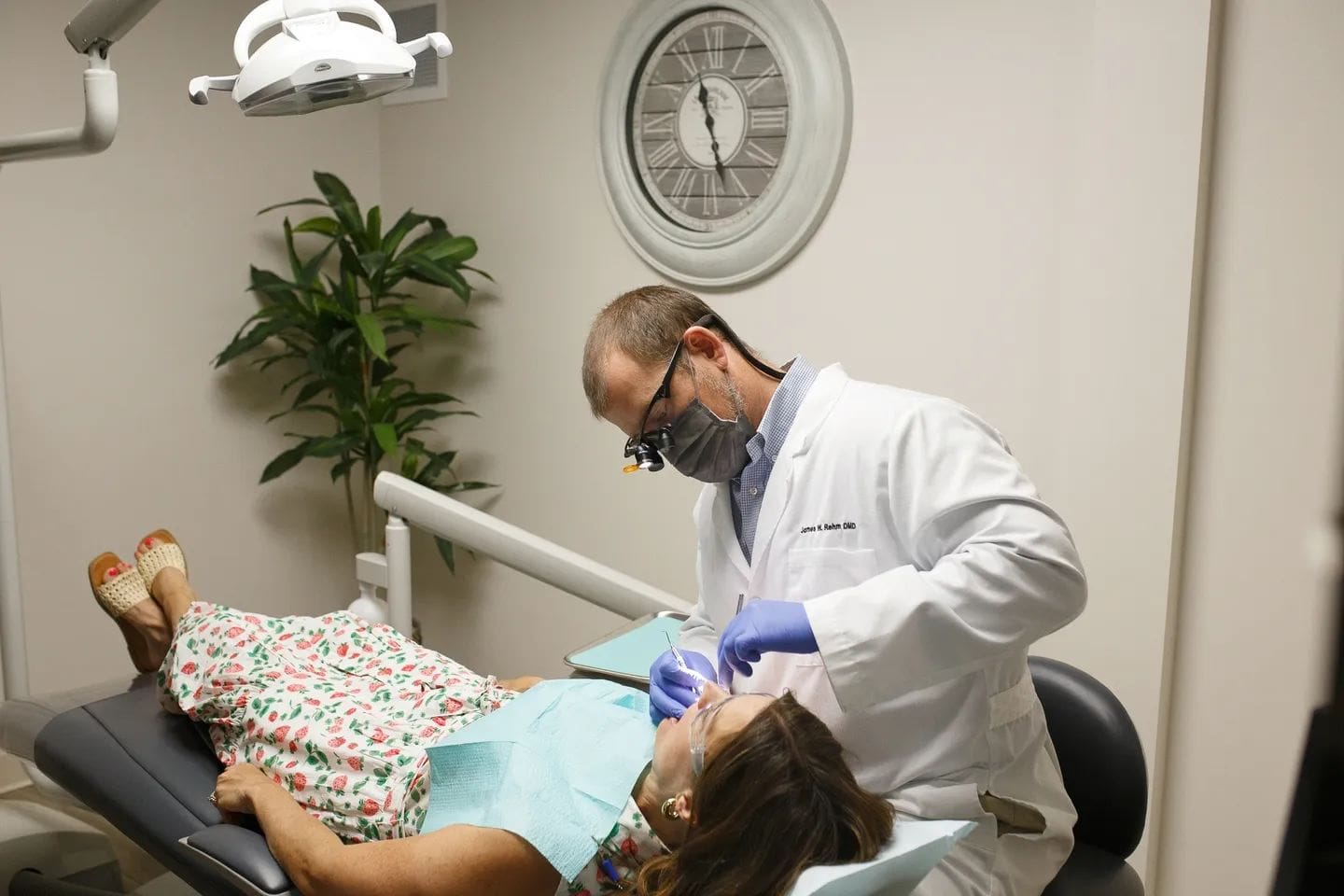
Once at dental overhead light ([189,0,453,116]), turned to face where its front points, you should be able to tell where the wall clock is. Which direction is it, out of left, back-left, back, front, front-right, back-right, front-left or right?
back-left

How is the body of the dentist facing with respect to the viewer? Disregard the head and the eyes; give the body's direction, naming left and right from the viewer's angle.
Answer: facing the viewer and to the left of the viewer

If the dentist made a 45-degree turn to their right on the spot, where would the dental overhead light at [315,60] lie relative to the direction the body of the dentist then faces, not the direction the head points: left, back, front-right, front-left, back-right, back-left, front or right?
front

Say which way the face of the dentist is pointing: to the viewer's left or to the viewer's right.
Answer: to the viewer's left

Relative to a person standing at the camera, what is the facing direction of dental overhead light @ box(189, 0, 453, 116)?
facing the viewer

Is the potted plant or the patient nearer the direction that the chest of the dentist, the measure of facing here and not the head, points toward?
the patient

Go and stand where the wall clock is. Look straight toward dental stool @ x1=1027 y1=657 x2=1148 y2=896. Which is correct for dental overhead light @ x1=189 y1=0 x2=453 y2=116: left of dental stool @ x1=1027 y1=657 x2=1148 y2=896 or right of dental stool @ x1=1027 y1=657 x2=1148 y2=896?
right

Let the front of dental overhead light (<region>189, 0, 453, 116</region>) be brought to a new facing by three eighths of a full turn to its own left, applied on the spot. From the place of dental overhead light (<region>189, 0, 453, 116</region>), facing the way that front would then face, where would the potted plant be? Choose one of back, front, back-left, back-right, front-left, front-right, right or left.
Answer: front-left
